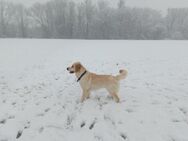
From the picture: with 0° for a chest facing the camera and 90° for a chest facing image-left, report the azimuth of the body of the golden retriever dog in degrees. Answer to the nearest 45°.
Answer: approximately 90°
